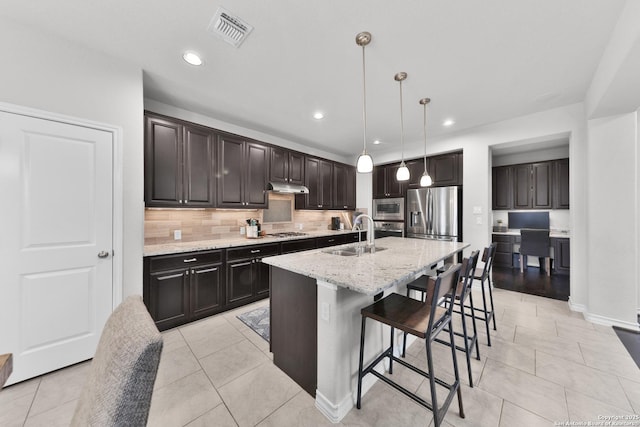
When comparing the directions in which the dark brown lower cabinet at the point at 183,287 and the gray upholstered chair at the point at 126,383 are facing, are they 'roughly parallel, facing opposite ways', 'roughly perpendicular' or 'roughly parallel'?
roughly perpendicular

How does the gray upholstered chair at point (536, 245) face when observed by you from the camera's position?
facing away from the viewer

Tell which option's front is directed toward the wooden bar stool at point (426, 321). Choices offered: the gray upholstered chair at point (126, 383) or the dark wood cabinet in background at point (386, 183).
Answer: the dark wood cabinet in background

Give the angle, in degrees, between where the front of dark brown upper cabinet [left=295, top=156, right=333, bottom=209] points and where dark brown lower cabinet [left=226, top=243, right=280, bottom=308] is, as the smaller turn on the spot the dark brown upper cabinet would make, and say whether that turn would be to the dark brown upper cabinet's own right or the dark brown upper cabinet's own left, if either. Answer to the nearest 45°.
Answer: approximately 90° to the dark brown upper cabinet's own right

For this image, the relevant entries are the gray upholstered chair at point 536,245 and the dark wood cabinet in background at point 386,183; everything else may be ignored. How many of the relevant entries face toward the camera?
1

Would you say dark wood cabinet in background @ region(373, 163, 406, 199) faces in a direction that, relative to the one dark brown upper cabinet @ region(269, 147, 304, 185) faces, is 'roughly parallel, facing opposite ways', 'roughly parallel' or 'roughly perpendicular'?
roughly perpendicular

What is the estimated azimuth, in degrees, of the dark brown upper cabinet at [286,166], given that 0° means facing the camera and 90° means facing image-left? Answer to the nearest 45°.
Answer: approximately 315°

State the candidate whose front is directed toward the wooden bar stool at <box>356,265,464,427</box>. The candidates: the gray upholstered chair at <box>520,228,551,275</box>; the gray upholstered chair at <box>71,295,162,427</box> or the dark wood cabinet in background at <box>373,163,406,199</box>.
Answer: the dark wood cabinet in background

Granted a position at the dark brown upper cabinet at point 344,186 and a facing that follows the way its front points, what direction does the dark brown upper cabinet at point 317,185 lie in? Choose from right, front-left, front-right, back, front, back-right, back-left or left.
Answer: right

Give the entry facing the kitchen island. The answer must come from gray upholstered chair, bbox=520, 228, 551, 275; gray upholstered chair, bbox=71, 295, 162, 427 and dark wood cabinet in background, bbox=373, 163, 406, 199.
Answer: the dark wood cabinet in background

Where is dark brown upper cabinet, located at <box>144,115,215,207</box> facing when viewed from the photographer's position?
facing the viewer and to the right of the viewer

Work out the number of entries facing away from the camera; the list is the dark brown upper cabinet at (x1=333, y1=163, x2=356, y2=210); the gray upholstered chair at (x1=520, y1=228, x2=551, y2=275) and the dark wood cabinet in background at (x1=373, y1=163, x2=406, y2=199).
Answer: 1

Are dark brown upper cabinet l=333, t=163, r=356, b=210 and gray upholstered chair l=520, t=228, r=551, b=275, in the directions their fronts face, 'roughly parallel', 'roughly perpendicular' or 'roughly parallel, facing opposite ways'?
roughly perpendicular
